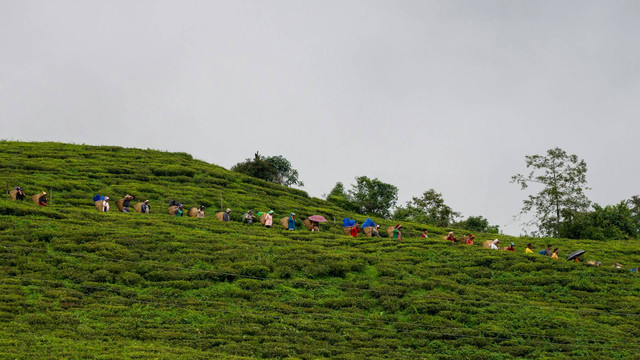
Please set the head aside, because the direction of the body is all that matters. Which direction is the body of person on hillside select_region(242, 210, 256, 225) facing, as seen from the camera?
to the viewer's right

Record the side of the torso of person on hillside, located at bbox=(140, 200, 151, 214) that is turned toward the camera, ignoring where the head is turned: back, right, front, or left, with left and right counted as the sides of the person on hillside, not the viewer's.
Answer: right

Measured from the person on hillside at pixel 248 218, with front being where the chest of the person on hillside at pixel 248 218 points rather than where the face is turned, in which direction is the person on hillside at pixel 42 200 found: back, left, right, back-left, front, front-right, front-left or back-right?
back

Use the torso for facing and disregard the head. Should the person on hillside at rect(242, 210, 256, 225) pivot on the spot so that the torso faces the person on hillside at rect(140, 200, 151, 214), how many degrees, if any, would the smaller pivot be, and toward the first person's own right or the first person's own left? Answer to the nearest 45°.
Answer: approximately 180°

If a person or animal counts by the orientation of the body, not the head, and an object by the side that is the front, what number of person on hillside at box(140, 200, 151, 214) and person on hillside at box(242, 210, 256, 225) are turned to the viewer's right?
2

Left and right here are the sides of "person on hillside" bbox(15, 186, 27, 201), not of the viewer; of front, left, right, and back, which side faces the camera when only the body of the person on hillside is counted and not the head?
right

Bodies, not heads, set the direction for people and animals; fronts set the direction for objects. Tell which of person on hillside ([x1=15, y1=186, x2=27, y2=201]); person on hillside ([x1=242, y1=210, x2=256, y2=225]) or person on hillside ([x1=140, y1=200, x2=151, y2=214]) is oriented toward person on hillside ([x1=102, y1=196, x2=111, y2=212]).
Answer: person on hillside ([x1=15, y1=186, x2=27, y2=201])

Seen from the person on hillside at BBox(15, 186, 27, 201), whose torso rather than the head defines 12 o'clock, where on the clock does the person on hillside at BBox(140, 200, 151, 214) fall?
the person on hillside at BBox(140, 200, 151, 214) is roughly at 12 o'clock from the person on hillside at BBox(15, 186, 27, 201).

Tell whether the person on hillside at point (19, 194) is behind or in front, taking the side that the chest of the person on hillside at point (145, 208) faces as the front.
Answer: behind

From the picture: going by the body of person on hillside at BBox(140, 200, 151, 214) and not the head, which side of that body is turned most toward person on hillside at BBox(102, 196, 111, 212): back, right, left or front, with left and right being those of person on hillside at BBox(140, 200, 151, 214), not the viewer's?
back

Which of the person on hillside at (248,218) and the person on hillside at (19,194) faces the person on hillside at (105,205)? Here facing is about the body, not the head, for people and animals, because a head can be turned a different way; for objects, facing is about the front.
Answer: the person on hillside at (19,194)

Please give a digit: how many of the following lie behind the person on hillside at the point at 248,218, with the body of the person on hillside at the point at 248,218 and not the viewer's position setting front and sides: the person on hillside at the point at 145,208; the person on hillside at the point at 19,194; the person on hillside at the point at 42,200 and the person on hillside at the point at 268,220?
3

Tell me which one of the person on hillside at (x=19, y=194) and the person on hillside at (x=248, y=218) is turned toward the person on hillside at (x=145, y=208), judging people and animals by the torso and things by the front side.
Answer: the person on hillside at (x=19, y=194)
